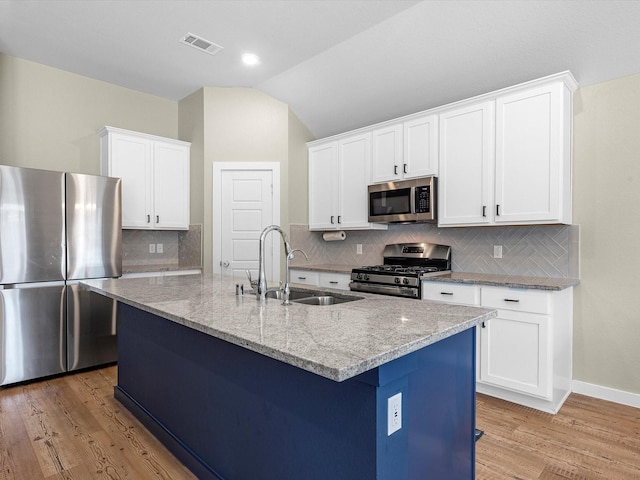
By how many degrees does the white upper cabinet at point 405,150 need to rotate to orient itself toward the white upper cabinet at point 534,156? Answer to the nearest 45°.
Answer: approximately 90° to its left

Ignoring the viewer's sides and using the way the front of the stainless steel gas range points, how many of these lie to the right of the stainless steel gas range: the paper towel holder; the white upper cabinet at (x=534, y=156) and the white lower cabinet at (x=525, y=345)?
1

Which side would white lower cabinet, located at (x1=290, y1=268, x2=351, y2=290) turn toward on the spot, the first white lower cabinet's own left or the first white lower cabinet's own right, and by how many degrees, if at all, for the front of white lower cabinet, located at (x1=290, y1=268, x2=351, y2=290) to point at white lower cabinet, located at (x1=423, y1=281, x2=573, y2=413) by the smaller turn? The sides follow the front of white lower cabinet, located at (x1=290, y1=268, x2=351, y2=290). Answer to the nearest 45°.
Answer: approximately 90° to the first white lower cabinet's own left

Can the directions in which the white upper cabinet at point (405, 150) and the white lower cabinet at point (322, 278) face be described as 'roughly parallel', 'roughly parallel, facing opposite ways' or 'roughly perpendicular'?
roughly parallel

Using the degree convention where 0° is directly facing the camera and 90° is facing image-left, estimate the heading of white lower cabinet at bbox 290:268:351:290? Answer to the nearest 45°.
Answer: approximately 45°

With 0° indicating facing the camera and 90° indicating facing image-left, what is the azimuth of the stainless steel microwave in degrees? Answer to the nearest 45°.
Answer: approximately 45°

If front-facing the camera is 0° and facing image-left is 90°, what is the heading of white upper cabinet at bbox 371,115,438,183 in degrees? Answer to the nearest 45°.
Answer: approximately 45°

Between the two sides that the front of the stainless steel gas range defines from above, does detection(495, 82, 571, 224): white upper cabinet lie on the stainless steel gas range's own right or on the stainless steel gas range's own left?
on the stainless steel gas range's own left

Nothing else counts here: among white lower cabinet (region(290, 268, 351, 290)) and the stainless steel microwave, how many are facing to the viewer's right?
0

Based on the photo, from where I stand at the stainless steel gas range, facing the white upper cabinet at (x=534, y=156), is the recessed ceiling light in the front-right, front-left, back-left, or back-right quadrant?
back-right

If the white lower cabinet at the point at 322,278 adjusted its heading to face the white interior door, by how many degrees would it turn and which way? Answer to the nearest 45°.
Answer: approximately 45° to its right

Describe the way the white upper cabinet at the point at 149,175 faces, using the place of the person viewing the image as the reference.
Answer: facing the viewer and to the right of the viewer

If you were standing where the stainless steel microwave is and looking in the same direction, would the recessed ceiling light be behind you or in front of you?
in front
